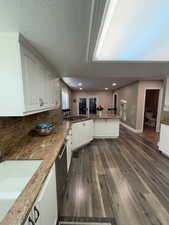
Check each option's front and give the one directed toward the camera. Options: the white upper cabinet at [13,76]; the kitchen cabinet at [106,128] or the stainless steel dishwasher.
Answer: the kitchen cabinet

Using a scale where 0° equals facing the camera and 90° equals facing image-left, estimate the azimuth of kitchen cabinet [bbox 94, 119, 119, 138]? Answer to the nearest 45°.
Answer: approximately 0°

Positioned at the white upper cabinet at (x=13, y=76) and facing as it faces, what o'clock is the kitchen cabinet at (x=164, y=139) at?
The kitchen cabinet is roughly at 12 o'clock from the white upper cabinet.

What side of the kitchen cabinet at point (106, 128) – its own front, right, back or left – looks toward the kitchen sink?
front

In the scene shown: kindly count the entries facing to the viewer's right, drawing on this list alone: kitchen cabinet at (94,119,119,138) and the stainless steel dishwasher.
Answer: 1

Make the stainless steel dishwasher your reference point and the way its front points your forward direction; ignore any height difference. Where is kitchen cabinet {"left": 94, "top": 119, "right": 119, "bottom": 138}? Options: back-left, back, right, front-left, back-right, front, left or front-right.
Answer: front-left

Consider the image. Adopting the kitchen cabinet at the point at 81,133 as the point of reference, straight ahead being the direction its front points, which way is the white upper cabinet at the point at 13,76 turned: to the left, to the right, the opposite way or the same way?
to the left

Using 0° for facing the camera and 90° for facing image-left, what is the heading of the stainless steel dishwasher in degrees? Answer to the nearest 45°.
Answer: approximately 270°

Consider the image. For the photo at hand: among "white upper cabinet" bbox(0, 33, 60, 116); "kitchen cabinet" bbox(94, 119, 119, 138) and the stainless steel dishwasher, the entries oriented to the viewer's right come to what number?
2

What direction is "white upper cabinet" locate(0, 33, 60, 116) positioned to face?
to the viewer's right

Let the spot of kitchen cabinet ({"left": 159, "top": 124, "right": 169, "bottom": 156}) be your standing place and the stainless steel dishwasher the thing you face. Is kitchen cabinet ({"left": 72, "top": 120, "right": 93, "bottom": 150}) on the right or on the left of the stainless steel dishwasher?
right
